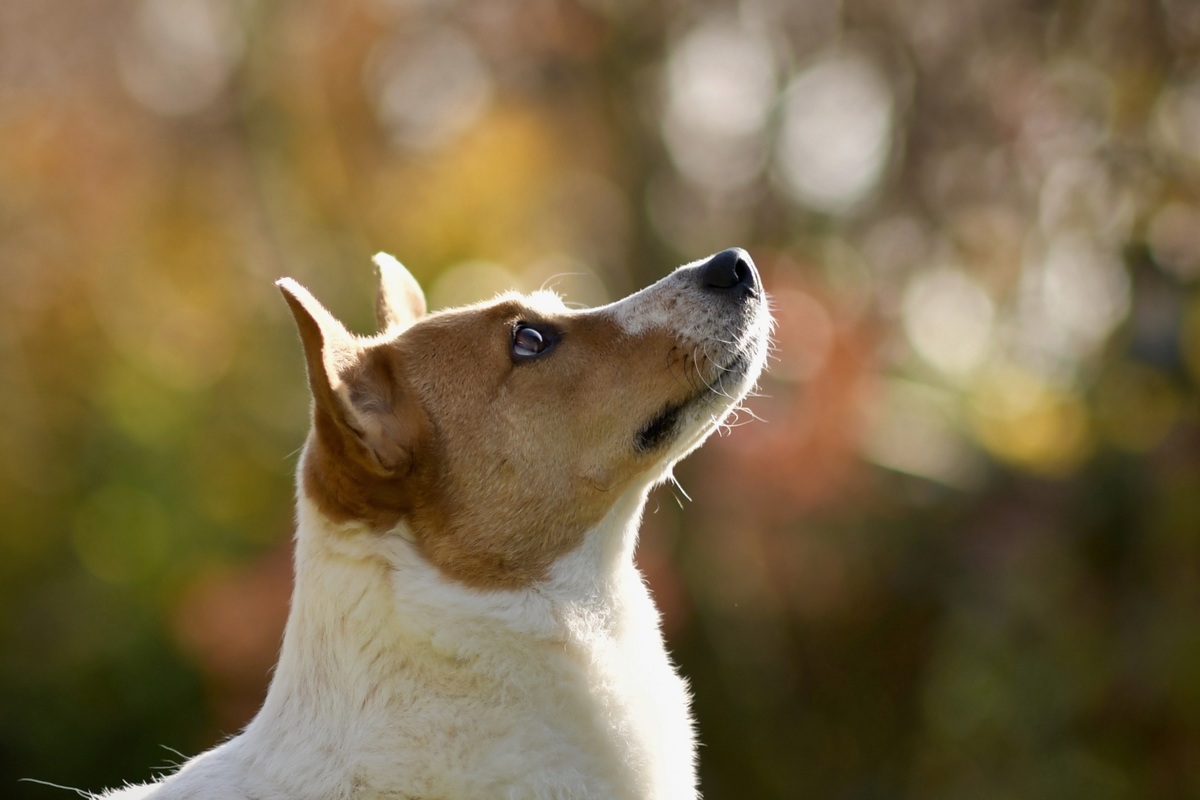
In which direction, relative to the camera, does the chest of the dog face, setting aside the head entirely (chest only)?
to the viewer's right
